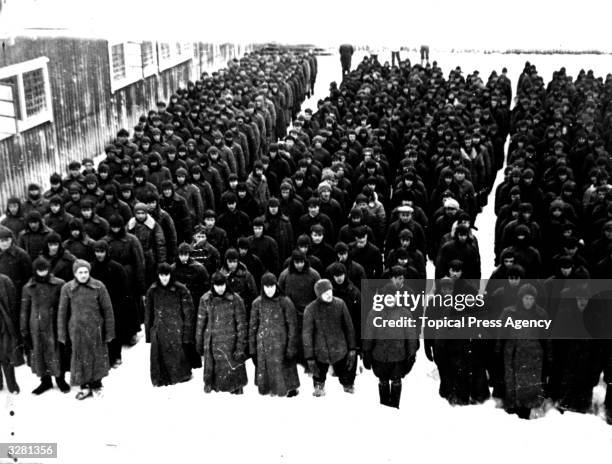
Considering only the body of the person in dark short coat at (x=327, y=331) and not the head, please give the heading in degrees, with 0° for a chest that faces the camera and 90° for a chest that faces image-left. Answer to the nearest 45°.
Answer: approximately 0°

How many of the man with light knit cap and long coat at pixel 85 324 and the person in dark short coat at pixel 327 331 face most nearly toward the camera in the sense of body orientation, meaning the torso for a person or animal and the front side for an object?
2

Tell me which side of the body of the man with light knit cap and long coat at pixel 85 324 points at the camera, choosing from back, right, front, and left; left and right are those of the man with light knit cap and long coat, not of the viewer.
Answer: front

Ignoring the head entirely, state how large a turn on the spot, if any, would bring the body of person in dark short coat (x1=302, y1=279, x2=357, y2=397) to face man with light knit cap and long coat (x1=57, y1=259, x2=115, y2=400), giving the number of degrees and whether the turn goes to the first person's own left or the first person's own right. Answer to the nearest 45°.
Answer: approximately 90° to the first person's own right

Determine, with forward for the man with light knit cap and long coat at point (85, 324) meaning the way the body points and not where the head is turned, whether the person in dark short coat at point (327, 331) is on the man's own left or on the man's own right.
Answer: on the man's own left

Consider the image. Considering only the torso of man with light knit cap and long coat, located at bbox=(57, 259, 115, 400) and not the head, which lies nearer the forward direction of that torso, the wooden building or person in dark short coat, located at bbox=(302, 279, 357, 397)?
the person in dark short coat

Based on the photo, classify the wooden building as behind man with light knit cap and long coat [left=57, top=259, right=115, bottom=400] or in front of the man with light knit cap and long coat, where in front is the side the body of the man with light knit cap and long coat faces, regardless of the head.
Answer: behind
